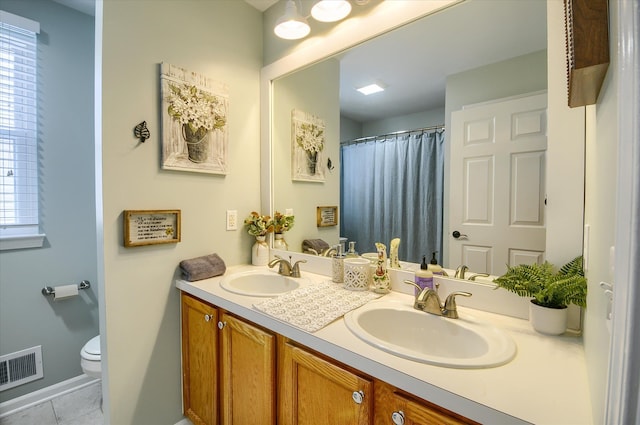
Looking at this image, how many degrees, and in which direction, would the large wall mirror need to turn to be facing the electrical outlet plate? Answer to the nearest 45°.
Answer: approximately 45° to its right

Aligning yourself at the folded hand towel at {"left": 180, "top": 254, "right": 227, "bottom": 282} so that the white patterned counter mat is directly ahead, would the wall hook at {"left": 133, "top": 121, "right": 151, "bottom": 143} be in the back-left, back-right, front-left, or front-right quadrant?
back-right

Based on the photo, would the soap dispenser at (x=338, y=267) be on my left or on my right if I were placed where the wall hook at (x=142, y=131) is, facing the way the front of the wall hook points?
on my left

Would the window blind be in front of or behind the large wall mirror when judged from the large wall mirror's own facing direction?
in front

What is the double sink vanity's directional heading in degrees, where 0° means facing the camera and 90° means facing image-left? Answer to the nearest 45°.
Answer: approximately 45°

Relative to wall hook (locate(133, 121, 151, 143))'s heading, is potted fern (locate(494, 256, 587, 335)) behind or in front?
in front

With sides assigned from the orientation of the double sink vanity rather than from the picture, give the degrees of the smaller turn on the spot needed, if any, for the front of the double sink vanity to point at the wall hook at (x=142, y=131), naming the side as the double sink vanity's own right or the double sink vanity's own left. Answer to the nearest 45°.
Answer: approximately 45° to the double sink vanity's own right

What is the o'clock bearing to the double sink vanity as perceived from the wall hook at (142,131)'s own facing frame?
The double sink vanity is roughly at 11 o'clock from the wall hook.
